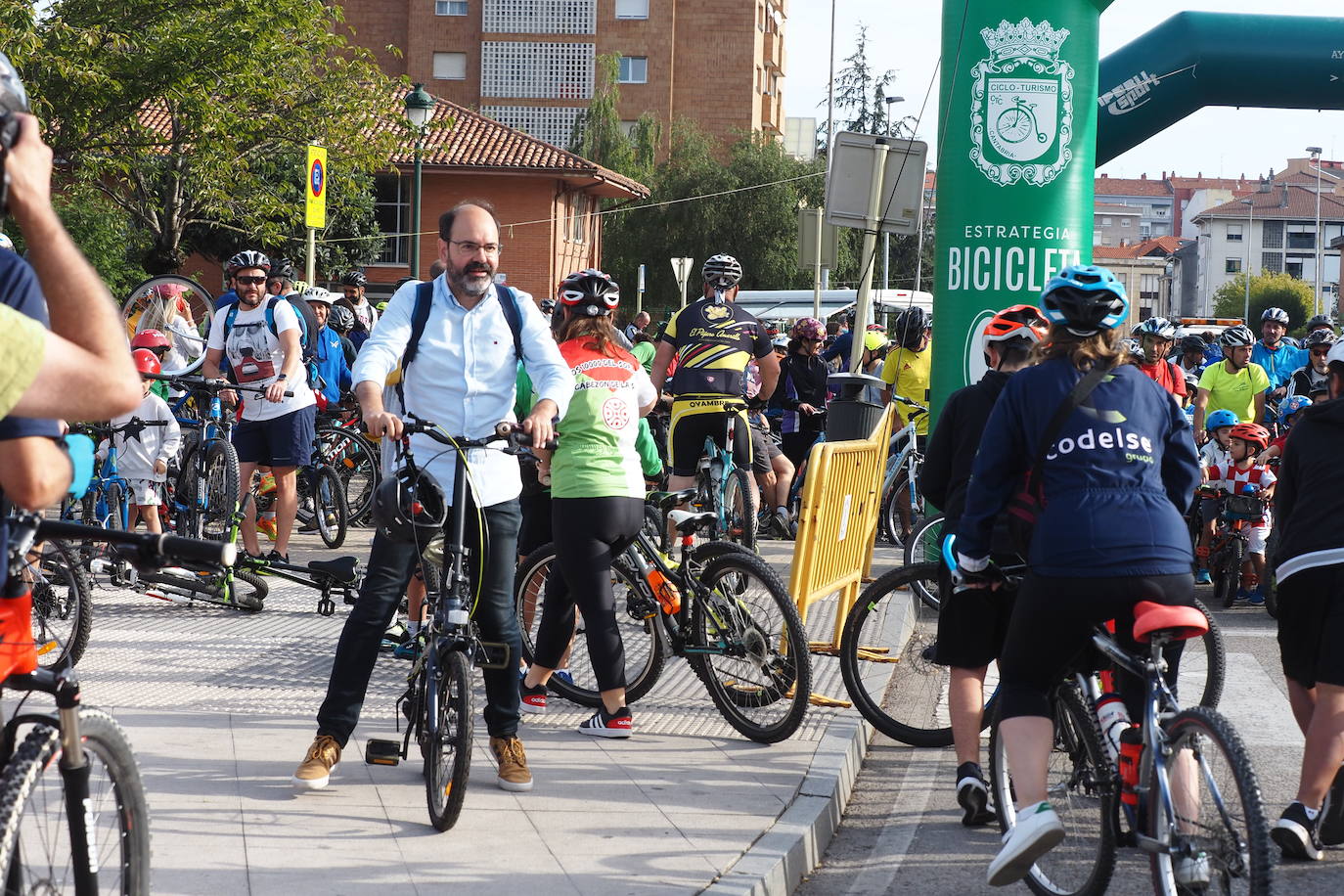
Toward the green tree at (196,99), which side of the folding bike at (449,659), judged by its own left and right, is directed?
back

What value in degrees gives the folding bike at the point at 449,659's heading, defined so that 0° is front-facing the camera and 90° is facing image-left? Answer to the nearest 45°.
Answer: approximately 0°

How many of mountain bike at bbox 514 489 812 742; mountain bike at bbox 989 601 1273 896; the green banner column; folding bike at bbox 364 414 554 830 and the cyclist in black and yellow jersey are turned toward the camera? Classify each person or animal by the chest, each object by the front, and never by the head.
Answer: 2

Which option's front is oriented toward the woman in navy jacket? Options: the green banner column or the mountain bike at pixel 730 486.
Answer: the green banner column

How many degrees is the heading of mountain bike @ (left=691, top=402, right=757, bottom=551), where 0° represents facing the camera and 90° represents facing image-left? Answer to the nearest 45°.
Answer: approximately 135°

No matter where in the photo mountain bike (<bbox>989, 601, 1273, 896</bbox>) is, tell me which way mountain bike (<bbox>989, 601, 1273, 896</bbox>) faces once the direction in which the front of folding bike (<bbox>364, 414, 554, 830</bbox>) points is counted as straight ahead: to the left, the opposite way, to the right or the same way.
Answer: the opposite way

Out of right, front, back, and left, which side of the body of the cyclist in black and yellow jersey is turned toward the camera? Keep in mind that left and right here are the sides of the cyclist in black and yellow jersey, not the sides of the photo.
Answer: back

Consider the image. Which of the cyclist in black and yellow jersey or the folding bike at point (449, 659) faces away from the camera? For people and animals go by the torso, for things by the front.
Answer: the cyclist in black and yellow jersey

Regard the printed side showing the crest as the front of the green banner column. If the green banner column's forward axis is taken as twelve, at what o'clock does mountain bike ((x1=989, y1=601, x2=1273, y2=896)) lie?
The mountain bike is roughly at 12 o'clock from the green banner column.

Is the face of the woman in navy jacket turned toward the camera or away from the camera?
away from the camera
